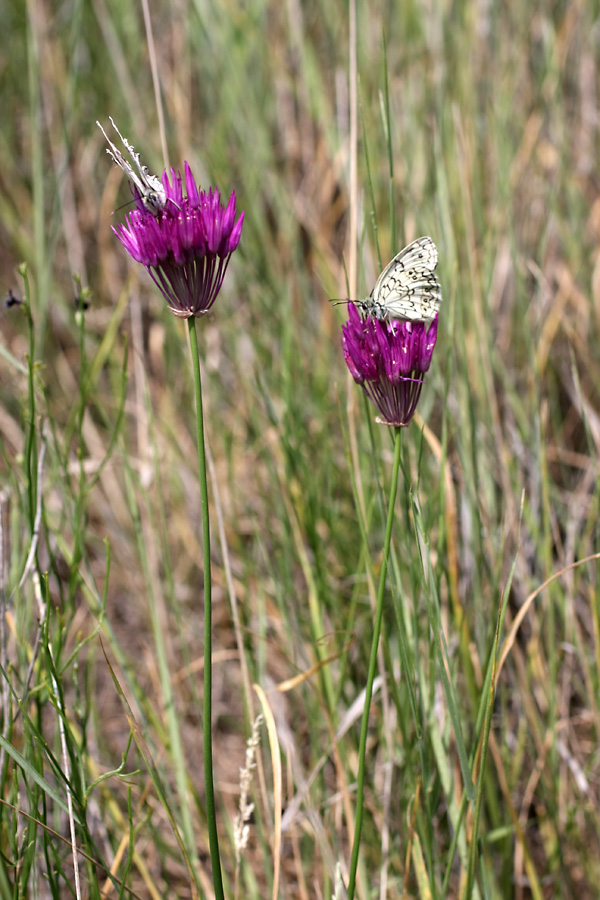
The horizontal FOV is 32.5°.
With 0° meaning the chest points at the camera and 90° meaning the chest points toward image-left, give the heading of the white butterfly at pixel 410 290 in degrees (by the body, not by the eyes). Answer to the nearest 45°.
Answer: approximately 90°
